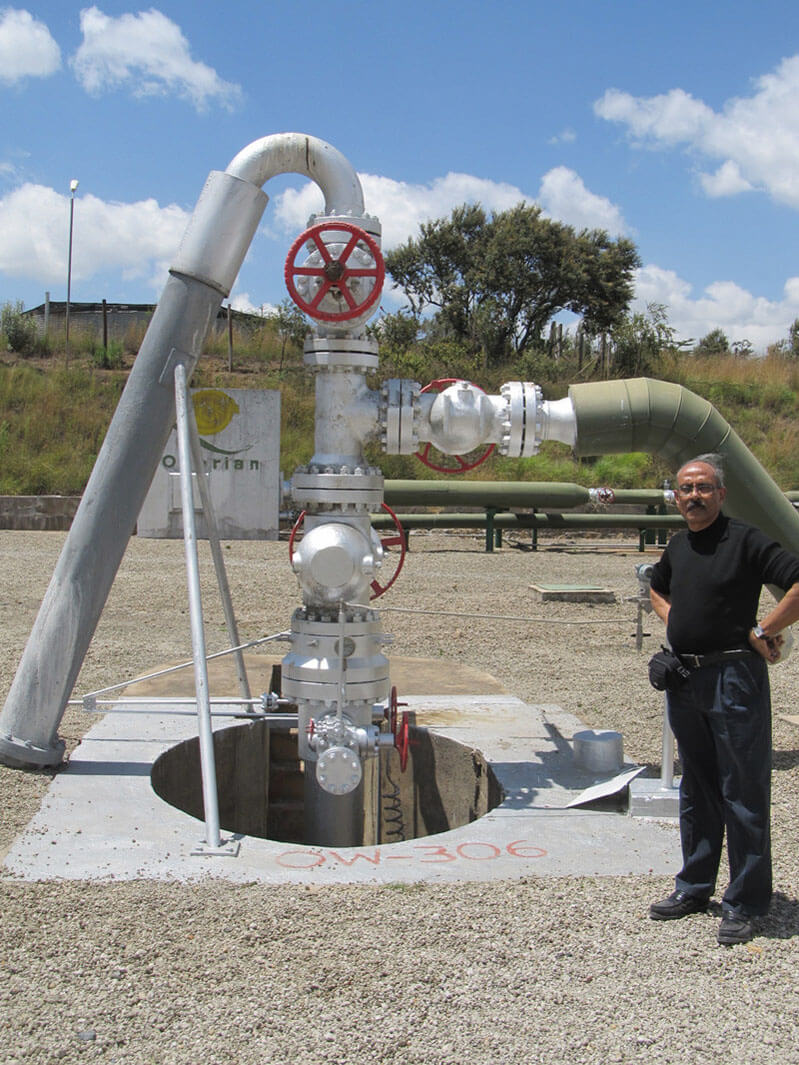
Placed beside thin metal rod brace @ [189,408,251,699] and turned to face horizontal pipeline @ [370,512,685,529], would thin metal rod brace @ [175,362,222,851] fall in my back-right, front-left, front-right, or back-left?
back-right

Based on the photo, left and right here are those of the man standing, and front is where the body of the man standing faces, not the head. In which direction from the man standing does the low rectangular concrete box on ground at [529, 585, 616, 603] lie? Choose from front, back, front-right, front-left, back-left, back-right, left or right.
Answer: back-right

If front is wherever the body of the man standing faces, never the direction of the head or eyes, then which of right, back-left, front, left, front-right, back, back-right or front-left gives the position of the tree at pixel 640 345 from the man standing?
back-right

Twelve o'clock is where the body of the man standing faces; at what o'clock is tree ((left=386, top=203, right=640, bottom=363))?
The tree is roughly at 4 o'clock from the man standing.

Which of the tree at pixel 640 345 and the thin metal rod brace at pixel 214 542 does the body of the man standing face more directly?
the thin metal rod brace

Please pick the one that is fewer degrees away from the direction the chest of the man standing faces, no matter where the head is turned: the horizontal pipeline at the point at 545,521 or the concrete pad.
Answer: the concrete pad

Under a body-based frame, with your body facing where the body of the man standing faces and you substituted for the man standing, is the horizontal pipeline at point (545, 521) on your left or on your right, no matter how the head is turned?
on your right

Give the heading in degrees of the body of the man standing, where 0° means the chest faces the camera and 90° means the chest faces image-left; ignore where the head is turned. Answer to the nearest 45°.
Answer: approximately 45°

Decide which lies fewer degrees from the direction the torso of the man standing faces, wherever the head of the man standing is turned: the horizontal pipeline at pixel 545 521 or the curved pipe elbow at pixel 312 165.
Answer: the curved pipe elbow
